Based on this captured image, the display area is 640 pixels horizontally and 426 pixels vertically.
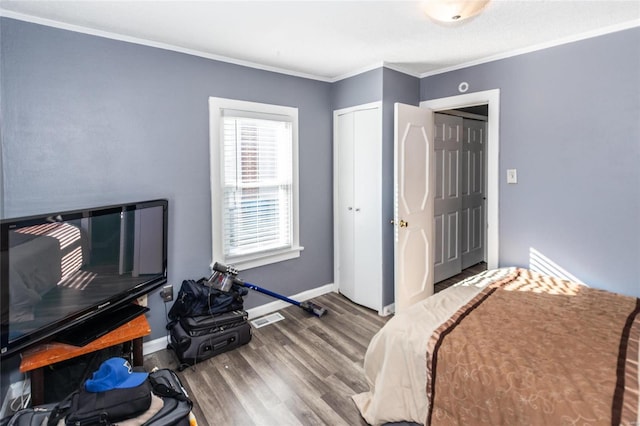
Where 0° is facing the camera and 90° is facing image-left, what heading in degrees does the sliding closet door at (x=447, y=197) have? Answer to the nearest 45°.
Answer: approximately 315°

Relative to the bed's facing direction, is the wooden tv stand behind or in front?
in front

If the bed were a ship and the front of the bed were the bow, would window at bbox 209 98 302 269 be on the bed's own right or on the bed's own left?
on the bed's own right

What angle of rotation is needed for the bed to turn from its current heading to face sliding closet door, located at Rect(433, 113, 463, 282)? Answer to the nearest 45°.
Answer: approximately 135° to its right

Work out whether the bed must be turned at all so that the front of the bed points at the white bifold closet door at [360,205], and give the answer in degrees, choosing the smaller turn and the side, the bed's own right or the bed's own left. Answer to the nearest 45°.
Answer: approximately 90° to the bed's own right

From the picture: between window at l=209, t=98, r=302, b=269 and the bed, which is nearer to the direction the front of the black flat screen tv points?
the bed

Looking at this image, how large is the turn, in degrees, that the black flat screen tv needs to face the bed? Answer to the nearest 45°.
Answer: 0° — it already faces it

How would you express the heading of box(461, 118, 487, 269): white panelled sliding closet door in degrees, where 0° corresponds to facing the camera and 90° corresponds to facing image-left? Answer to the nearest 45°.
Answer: approximately 315°

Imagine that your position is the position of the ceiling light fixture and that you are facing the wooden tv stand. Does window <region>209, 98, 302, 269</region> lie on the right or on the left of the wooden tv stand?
right

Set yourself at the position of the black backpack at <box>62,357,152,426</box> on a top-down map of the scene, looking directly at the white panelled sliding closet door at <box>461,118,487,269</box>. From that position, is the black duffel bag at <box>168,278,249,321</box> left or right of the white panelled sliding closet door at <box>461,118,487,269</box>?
left

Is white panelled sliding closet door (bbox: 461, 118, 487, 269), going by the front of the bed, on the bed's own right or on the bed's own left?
on the bed's own right

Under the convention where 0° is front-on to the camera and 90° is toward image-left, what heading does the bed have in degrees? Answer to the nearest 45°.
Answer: approximately 45°
